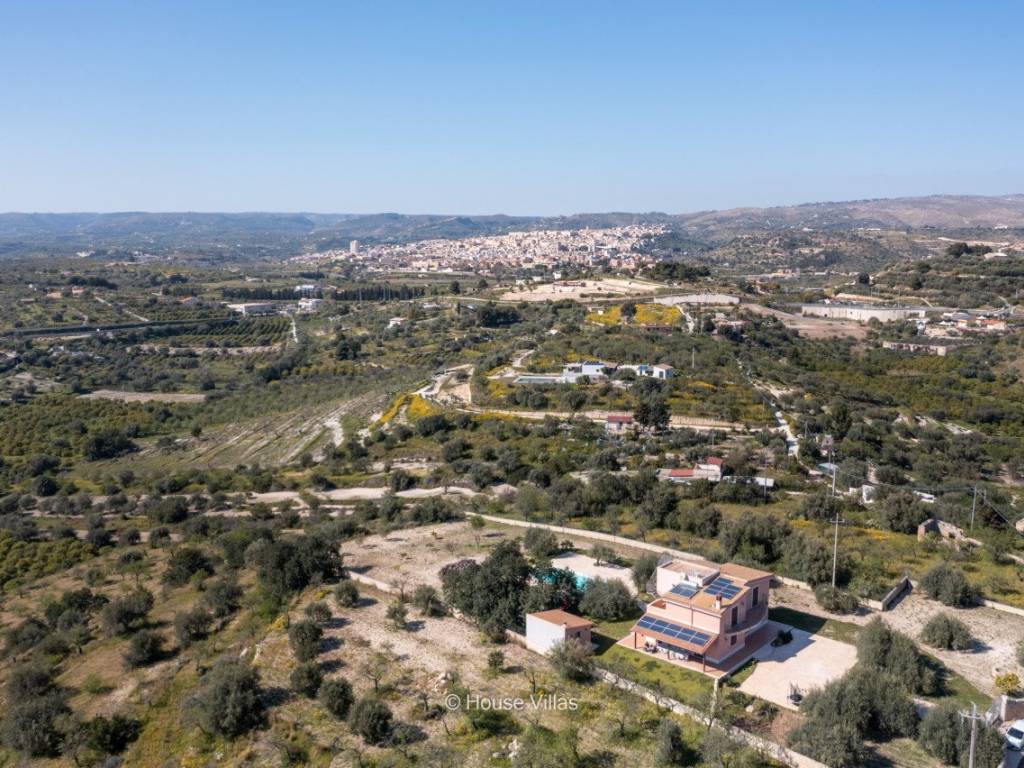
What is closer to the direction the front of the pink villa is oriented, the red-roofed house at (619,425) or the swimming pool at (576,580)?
the swimming pool

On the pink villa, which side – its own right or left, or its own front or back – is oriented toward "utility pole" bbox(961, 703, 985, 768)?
left

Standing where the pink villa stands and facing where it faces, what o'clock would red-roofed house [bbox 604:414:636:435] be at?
The red-roofed house is roughly at 4 o'clock from the pink villa.

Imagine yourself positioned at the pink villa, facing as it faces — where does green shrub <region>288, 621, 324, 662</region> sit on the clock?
The green shrub is roughly at 1 o'clock from the pink villa.

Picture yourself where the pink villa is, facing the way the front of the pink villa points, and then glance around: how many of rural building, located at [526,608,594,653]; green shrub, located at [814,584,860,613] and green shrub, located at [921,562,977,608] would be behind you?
2

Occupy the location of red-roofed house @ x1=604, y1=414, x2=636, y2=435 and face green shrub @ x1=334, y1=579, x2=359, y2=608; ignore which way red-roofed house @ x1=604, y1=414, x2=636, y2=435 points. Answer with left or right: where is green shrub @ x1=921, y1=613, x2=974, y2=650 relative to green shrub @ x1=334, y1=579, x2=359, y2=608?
left

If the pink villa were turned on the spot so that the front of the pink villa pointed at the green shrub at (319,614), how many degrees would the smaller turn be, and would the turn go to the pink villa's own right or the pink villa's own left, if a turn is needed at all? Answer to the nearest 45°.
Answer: approximately 45° to the pink villa's own right

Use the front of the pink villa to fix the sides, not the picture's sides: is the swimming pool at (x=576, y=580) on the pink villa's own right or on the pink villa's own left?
on the pink villa's own right

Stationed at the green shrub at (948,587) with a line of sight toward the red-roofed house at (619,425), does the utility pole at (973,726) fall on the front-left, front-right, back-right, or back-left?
back-left

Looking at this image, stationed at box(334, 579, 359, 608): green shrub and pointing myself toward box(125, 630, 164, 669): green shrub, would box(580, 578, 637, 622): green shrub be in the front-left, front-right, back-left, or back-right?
back-left

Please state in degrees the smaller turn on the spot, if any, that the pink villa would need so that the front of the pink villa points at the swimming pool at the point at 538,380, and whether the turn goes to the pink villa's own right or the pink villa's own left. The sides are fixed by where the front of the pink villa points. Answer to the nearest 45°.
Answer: approximately 135° to the pink villa's own right

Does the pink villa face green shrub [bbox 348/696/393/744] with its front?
yes

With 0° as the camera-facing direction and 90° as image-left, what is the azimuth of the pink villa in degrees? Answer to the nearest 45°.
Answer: approximately 45°
